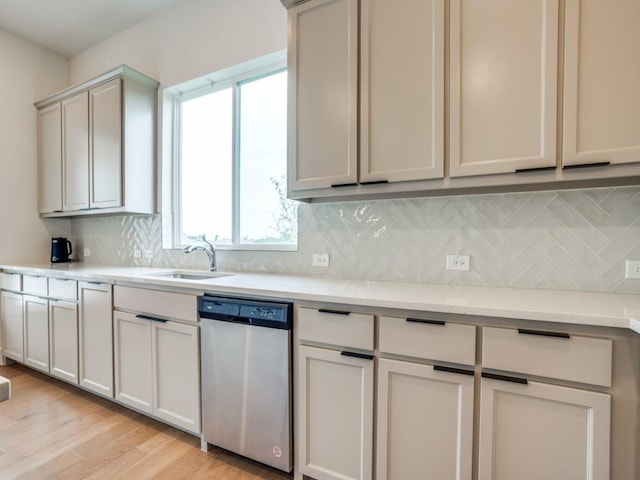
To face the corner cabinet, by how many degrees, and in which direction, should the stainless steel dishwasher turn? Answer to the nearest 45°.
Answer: approximately 90° to its right

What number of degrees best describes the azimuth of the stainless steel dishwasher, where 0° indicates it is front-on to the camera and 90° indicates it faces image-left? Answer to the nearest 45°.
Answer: approximately 45°

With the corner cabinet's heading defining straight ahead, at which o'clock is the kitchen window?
The kitchen window is roughly at 9 o'clock from the corner cabinet.

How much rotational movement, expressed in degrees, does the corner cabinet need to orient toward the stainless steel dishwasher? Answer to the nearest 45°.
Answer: approximately 45° to its left

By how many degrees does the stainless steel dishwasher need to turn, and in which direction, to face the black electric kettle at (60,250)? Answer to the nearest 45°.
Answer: approximately 90° to its right

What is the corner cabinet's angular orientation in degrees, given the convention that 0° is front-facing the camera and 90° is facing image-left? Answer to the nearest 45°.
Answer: approximately 45°
